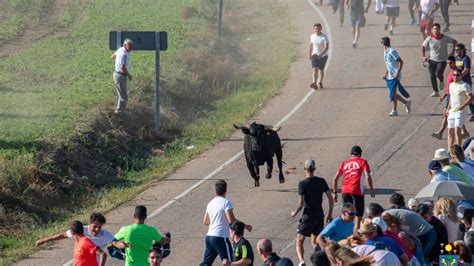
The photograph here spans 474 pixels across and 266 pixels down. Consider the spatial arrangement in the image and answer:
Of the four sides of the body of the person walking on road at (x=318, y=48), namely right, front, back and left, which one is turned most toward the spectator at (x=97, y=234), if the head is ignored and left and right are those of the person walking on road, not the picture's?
front

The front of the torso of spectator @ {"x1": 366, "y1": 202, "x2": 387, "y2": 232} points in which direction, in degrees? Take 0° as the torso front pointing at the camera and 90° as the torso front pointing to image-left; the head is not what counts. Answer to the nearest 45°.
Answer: approximately 135°

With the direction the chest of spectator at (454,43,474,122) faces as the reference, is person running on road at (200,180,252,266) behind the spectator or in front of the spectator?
in front

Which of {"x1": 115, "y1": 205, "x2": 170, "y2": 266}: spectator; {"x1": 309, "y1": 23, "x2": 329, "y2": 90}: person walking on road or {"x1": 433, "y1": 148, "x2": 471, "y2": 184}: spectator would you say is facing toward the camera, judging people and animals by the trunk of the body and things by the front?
the person walking on road

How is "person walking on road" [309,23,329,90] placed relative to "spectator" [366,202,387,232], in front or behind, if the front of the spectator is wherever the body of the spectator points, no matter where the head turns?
in front

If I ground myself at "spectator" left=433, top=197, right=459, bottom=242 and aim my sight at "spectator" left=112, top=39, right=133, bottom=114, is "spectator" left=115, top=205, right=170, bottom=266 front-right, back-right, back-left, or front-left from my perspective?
front-left

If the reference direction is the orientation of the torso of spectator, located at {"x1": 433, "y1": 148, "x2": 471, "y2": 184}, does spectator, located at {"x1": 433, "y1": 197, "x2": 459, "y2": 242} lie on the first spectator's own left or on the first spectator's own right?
on the first spectator's own left

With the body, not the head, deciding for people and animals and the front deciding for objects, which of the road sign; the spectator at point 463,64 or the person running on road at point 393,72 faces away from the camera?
the road sign

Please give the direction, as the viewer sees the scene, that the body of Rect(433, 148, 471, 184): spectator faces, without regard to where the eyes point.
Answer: to the viewer's left

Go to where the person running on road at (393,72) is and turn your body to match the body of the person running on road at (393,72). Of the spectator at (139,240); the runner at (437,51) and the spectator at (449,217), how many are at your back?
1

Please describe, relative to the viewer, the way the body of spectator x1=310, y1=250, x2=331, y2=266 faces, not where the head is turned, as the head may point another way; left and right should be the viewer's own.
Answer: facing away from the viewer

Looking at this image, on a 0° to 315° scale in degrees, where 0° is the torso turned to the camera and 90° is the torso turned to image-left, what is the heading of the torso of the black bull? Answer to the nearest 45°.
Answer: approximately 45°

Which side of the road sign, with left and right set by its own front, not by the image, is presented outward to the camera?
back

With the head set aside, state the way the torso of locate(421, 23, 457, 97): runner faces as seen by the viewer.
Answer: toward the camera

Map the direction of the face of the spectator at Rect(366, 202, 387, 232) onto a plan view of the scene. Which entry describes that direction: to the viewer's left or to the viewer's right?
to the viewer's left

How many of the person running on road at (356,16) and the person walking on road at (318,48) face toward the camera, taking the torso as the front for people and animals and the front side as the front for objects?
2

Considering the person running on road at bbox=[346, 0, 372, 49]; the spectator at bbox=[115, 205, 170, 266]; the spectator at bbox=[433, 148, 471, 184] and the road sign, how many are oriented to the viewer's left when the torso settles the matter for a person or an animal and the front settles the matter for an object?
1

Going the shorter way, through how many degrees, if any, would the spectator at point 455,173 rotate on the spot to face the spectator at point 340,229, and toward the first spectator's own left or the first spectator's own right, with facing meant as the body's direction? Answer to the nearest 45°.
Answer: approximately 45° to the first spectator's own left

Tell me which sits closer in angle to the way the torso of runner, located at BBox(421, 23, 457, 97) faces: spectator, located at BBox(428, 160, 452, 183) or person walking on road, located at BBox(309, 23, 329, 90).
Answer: the spectator

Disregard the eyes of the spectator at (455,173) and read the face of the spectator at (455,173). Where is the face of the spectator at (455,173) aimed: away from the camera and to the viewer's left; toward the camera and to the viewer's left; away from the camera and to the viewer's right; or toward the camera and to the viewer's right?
away from the camera and to the viewer's left

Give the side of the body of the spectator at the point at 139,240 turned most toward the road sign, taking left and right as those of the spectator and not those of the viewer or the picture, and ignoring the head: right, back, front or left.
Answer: front
